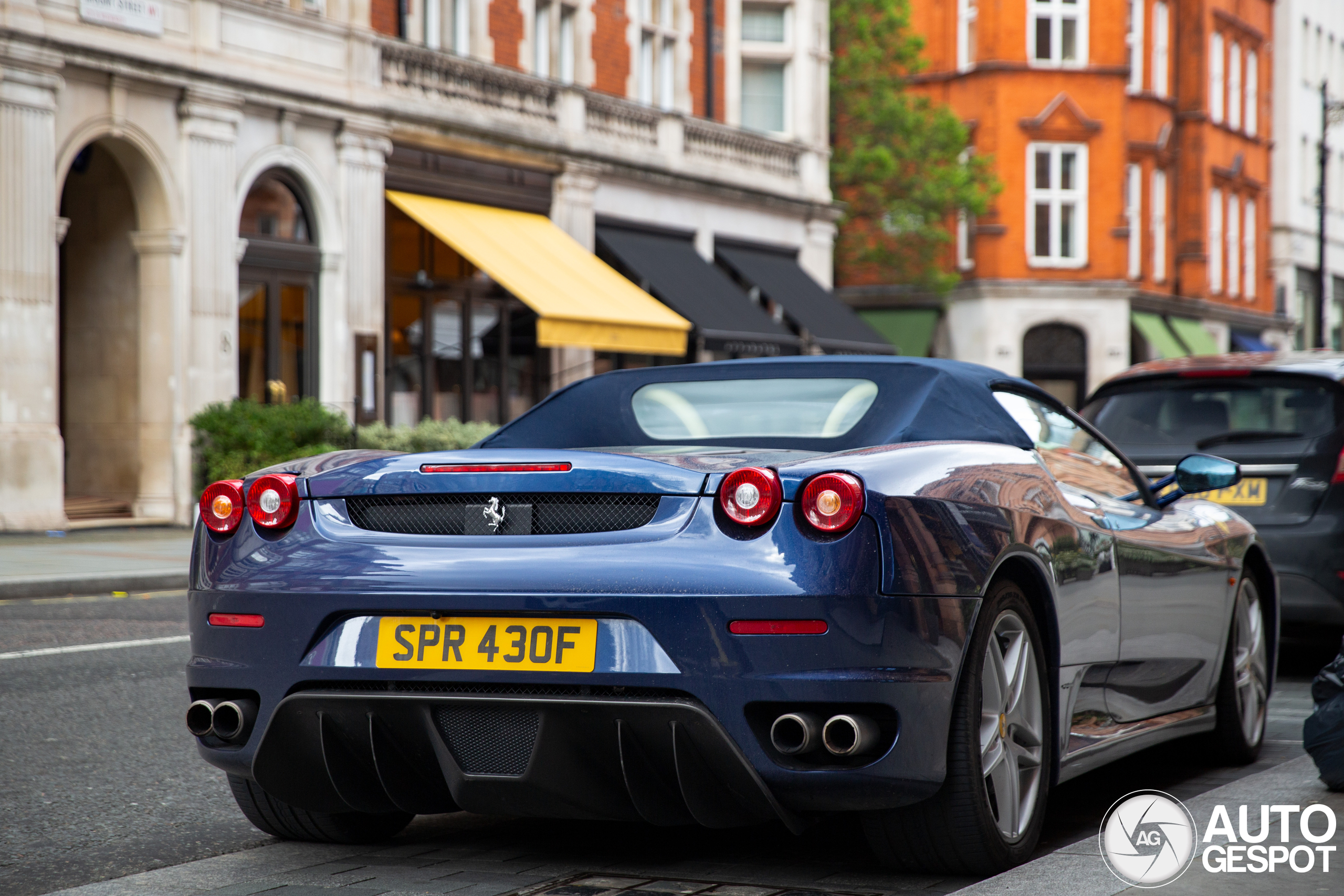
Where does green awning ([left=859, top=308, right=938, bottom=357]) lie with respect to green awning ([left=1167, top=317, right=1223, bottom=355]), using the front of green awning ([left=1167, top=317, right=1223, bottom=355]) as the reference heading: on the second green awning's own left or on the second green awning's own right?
on the second green awning's own right

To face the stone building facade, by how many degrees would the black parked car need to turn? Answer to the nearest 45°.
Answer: approximately 45° to its left

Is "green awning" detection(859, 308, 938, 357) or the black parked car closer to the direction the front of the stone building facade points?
the black parked car

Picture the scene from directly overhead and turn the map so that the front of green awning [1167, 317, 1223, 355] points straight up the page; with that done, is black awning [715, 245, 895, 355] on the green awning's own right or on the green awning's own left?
on the green awning's own right

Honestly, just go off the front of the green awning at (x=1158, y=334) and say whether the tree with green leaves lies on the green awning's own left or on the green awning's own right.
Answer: on the green awning's own right

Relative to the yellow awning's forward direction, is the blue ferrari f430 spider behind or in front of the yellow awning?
in front

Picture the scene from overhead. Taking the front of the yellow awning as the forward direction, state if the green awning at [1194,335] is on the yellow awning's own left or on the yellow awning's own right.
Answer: on the yellow awning's own left

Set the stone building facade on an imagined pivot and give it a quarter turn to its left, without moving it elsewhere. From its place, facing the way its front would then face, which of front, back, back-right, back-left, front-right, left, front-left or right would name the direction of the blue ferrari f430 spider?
back-right

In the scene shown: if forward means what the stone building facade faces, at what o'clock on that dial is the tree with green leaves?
The tree with green leaves is roughly at 9 o'clock from the stone building facade.

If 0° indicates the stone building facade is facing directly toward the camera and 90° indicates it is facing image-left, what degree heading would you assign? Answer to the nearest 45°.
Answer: approximately 315°

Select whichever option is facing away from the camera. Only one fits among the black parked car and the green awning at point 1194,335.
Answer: the black parked car

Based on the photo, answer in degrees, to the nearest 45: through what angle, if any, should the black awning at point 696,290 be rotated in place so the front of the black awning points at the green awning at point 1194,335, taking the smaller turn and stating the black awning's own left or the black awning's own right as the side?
approximately 90° to the black awning's own left

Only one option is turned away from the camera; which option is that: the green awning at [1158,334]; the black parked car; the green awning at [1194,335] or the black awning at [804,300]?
the black parked car

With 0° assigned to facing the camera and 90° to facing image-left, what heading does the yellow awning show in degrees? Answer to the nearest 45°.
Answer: approximately 315°

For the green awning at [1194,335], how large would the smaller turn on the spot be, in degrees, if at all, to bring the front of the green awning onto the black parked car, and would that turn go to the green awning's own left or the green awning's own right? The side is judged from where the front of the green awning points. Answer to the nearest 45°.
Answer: approximately 45° to the green awning's own right

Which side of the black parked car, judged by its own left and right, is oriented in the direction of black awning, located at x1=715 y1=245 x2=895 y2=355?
front

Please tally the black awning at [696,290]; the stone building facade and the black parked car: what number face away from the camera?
1

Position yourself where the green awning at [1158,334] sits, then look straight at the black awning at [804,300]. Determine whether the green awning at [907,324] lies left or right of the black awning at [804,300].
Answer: right
